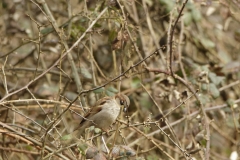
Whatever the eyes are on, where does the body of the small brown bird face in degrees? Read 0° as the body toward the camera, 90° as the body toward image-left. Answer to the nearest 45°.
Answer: approximately 270°
